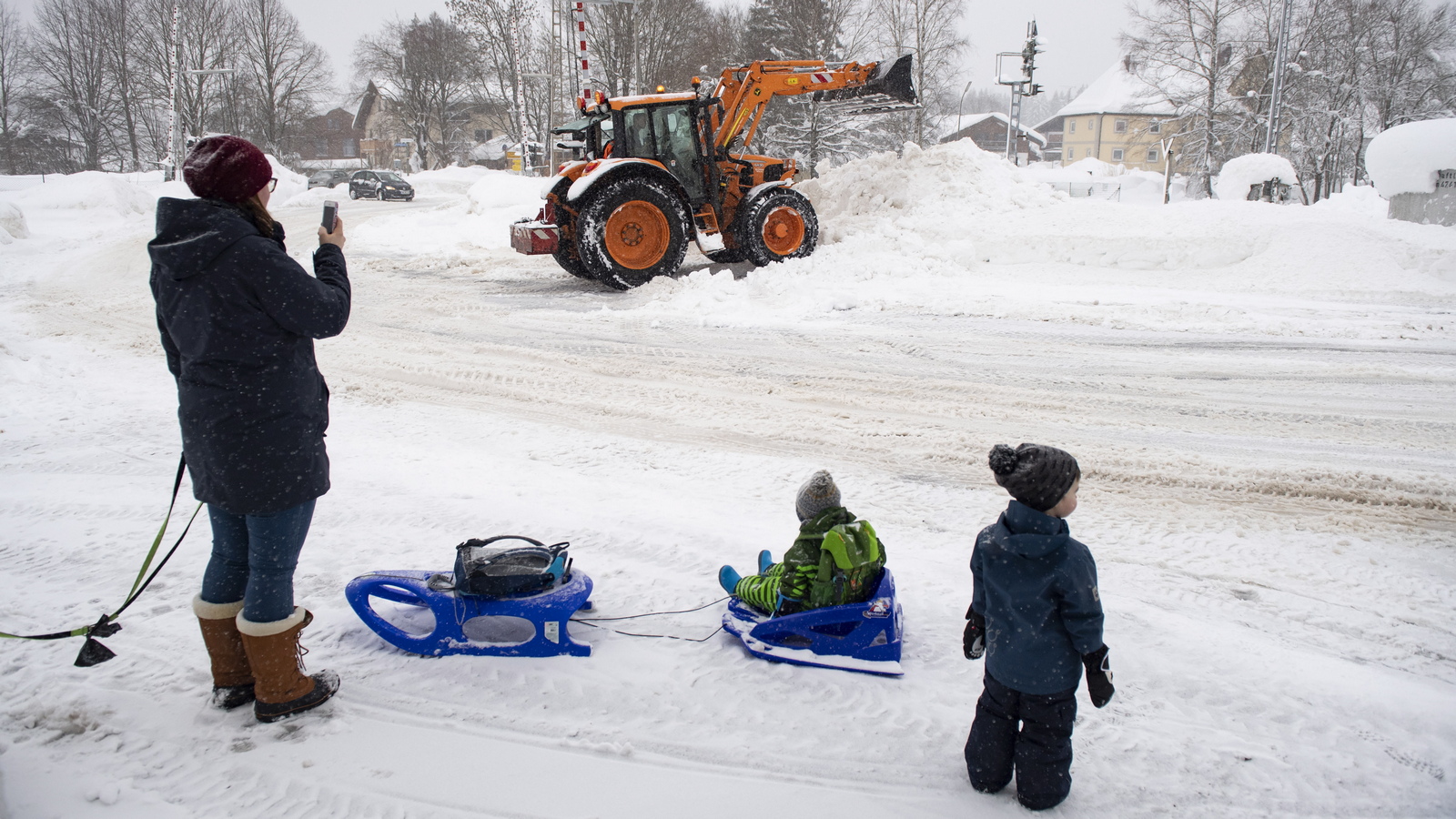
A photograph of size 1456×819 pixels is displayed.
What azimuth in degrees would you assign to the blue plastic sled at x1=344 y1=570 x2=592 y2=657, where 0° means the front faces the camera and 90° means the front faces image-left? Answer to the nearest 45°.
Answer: approximately 90°

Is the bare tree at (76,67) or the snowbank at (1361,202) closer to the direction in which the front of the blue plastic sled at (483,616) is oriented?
the bare tree

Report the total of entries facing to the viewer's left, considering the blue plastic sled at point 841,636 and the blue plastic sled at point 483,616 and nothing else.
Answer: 2

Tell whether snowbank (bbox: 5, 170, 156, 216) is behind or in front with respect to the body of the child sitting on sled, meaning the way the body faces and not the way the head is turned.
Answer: in front

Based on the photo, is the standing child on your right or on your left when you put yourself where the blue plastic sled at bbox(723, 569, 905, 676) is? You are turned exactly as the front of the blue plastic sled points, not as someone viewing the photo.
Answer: on your left

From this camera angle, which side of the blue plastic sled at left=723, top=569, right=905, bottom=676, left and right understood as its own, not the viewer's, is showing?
left

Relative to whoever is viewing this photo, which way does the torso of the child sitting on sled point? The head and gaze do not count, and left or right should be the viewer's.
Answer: facing away from the viewer and to the left of the viewer

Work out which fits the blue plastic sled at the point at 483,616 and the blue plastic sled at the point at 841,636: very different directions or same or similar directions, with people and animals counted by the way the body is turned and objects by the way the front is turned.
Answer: same or similar directions

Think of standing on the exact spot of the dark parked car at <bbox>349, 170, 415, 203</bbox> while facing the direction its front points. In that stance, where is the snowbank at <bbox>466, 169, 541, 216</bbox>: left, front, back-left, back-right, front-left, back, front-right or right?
front-right

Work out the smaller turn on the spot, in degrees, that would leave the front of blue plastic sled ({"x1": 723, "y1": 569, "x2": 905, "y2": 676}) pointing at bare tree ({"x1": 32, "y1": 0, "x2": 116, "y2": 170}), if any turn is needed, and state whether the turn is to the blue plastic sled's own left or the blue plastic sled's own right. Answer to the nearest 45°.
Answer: approximately 45° to the blue plastic sled's own right

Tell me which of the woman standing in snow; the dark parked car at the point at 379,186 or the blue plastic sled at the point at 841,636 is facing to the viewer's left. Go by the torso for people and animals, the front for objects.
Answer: the blue plastic sled

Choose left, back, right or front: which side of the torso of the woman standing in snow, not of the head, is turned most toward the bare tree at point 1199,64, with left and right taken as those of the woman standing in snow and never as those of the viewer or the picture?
front

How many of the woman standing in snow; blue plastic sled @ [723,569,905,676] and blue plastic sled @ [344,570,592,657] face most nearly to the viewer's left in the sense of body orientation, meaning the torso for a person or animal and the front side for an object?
2

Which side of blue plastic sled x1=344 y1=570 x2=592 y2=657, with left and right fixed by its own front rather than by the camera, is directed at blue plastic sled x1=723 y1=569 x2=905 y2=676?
back

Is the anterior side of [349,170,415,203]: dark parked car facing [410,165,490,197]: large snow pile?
no

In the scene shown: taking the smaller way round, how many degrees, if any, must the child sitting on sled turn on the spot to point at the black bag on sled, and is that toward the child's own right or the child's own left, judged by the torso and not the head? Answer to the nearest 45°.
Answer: approximately 45° to the child's own left

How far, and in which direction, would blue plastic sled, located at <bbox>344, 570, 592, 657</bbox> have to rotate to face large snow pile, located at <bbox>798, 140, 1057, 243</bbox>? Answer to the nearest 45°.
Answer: approximately 135° to its right

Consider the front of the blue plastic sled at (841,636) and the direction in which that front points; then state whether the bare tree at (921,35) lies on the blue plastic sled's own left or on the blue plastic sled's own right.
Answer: on the blue plastic sled's own right

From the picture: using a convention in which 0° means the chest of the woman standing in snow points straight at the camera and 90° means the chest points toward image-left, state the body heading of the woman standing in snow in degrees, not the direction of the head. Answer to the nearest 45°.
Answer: approximately 225°
